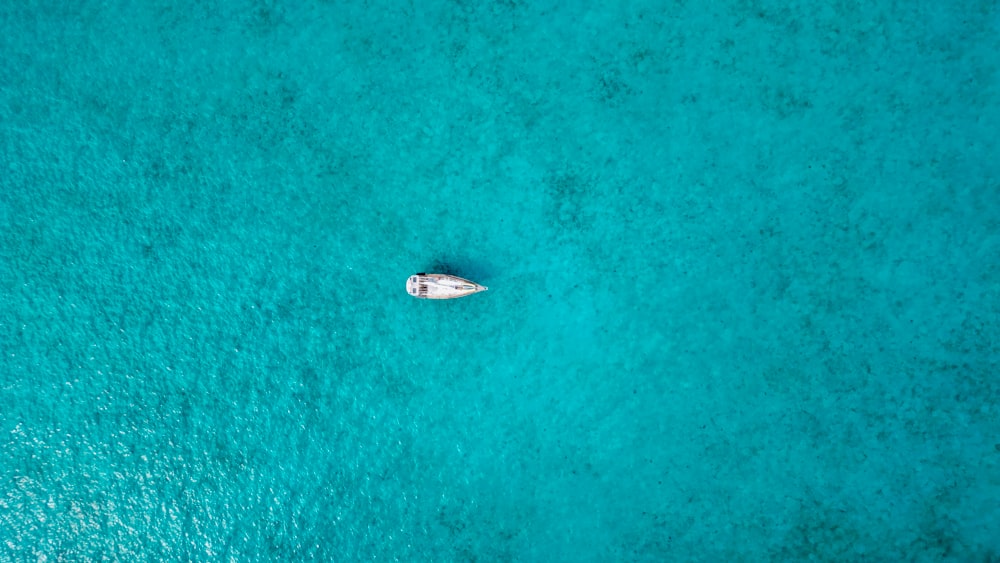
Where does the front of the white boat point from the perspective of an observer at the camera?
facing to the right of the viewer
